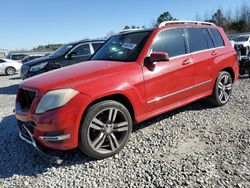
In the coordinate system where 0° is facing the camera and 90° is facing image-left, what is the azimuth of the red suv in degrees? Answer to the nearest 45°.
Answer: approximately 45°

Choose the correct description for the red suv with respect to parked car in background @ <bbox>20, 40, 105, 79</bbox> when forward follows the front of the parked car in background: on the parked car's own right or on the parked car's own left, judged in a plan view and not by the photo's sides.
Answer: on the parked car's own left

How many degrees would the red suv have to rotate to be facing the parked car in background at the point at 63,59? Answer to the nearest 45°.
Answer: approximately 135° to its right

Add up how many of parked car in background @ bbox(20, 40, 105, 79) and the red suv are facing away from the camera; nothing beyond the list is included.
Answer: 0

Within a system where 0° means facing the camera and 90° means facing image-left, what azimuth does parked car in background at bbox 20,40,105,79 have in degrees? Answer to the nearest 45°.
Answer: approximately 45°

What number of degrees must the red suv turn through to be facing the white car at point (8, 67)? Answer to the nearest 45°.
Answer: approximately 90° to its right
